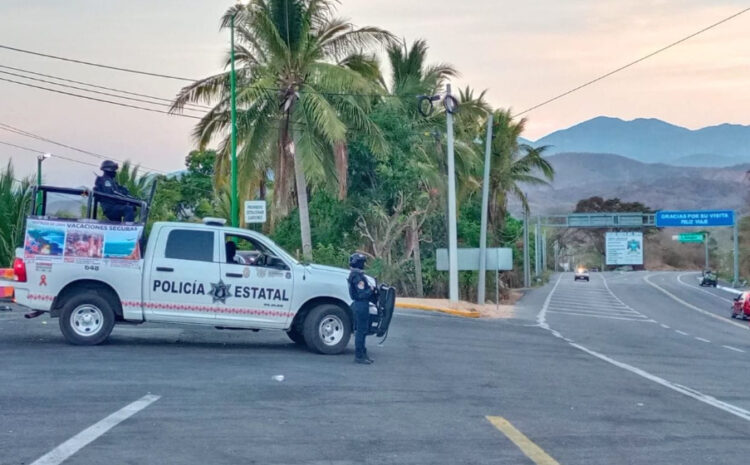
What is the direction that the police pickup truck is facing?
to the viewer's right
